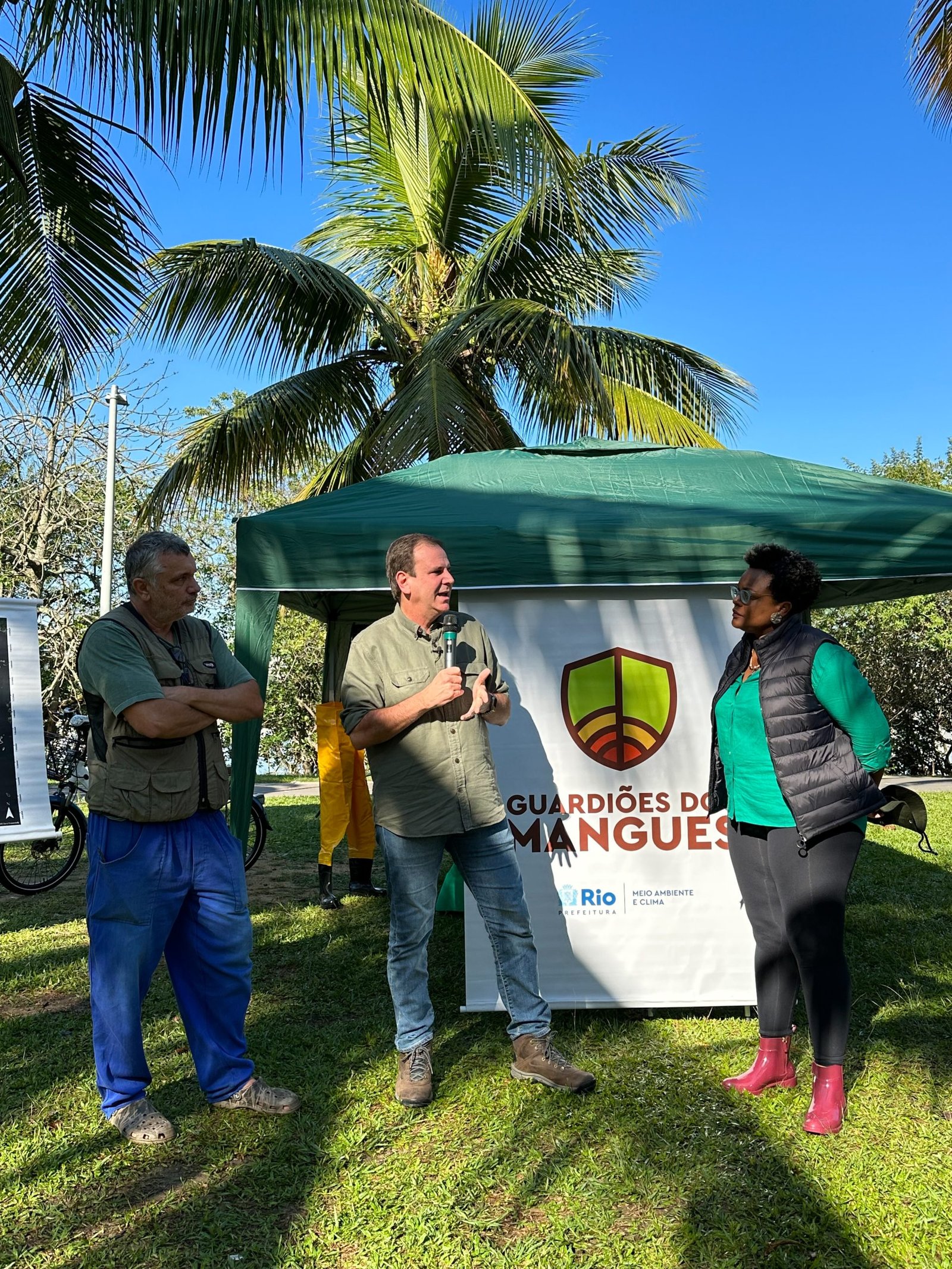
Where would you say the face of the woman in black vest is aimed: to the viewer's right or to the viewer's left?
to the viewer's left

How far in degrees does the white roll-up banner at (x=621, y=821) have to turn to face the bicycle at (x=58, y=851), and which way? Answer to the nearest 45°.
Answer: approximately 135° to its right

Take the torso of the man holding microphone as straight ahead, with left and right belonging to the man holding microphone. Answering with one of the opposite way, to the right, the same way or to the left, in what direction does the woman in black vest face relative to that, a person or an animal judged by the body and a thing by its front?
to the right

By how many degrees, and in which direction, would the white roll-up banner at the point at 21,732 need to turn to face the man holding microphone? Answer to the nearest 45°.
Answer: approximately 45° to its left

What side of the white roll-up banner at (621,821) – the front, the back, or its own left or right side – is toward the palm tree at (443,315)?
back

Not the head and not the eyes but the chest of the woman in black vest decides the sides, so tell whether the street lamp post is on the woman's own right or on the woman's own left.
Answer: on the woman's own right

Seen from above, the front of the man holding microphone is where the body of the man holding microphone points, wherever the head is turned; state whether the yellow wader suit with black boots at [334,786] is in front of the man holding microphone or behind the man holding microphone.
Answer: behind

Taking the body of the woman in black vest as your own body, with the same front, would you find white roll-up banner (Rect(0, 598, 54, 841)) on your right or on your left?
on your right

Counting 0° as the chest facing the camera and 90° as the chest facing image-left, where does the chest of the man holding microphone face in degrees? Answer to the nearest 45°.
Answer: approximately 315°
